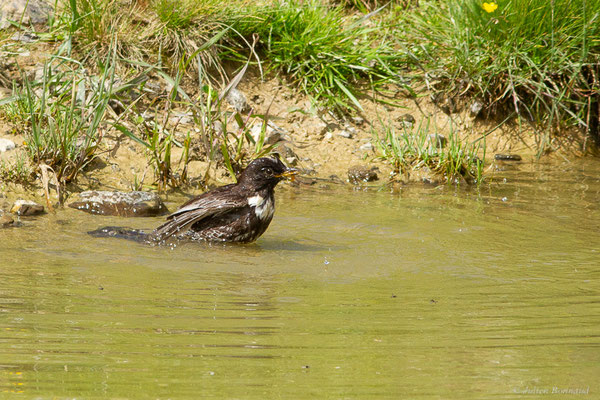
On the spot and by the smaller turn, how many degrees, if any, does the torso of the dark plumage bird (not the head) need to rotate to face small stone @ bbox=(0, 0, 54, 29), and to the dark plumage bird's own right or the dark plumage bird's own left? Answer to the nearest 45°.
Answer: approximately 135° to the dark plumage bird's own left

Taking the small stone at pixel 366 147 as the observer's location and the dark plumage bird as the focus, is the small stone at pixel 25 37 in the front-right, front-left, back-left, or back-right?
front-right

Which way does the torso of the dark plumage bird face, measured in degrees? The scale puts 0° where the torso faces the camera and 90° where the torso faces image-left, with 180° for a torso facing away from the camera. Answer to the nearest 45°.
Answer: approximately 270°

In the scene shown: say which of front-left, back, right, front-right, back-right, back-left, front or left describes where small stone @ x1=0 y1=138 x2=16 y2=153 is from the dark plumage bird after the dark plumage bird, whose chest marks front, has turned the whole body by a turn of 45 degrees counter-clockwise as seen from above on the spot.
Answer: left

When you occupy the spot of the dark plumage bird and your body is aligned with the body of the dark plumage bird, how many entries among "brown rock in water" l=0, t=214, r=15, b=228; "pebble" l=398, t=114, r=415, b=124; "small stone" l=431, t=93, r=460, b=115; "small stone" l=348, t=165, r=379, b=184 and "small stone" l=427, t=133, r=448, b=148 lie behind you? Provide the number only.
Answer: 1

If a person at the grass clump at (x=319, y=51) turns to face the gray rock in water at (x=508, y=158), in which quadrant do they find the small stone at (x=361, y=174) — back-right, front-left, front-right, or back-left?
front-right

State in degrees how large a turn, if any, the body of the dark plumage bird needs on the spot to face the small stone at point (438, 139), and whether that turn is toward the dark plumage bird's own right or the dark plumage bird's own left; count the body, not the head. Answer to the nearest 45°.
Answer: approximately 45° to the dark plumage bird's own left

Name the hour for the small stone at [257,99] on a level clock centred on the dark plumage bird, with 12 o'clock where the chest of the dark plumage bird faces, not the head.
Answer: The small stone is roughly at 9 o'clock from the dark plumage bird.

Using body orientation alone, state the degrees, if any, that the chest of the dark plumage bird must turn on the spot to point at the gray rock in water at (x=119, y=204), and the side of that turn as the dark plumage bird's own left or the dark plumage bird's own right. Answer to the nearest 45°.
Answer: approximately 135° to the dark plumage bird's own left

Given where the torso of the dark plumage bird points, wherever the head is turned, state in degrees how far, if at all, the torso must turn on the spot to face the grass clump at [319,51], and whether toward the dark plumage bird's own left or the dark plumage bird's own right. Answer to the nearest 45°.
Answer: approximately 90° to the dark plumage bird's own left

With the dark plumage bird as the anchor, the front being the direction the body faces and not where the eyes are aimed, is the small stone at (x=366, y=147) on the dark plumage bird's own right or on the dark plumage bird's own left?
on the dark plumage bird's own left

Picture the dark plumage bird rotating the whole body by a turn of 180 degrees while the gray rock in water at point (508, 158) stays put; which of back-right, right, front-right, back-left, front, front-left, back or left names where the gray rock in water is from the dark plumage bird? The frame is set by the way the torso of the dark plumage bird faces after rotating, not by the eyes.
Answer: back-right

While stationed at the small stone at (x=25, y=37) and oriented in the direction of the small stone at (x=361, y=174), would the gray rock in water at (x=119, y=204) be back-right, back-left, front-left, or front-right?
front-right

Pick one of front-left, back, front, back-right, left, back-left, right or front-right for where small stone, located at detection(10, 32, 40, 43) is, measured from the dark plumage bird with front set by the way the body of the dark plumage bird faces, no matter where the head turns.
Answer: back-left

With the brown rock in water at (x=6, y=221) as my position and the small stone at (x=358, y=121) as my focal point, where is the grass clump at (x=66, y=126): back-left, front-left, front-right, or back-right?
front-left

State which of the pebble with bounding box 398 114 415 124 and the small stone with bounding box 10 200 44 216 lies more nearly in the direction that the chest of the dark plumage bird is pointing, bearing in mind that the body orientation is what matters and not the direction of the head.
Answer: the pebble

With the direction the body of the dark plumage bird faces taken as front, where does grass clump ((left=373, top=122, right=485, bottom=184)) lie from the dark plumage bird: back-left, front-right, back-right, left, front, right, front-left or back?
front-left

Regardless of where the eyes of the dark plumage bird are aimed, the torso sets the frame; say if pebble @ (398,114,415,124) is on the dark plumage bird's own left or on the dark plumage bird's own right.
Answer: on the dark plumage bird's own left

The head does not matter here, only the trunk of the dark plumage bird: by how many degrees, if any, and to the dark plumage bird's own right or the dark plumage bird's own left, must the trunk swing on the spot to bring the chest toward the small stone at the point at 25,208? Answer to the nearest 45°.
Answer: approximately 180°

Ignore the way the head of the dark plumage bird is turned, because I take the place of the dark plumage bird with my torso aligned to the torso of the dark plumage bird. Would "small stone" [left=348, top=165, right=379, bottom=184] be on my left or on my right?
on my left
